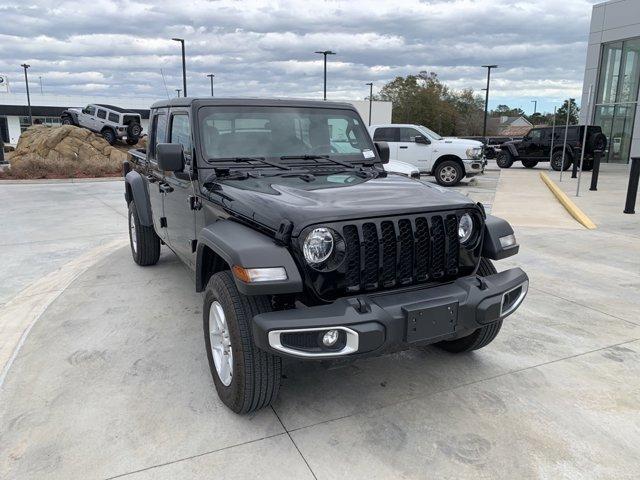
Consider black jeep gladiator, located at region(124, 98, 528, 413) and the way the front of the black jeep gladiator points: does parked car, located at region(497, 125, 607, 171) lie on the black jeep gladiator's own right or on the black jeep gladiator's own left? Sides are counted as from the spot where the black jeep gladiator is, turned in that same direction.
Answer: on the black jeep gladiator's own left

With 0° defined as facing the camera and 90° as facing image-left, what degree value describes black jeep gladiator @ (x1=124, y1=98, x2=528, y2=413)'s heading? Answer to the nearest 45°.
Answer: approximately 315°

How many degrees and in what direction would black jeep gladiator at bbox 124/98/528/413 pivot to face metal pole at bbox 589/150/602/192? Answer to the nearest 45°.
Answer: approximately 90° to its left

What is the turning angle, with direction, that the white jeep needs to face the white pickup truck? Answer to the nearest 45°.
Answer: approximately 180°

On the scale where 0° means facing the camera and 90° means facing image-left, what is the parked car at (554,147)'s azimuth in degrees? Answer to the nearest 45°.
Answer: approximately 135°

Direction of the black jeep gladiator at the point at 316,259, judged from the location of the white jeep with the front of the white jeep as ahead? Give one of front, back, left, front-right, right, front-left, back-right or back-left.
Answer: back-left

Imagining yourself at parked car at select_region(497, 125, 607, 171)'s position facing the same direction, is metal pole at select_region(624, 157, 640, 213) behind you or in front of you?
behind

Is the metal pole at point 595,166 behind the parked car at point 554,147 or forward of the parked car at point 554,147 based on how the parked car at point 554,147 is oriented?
behind

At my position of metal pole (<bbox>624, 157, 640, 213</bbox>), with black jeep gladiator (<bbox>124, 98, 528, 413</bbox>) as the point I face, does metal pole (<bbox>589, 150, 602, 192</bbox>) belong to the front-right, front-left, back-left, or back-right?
back-right

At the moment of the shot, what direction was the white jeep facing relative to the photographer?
facing away from the viewer and to the left of the viewer

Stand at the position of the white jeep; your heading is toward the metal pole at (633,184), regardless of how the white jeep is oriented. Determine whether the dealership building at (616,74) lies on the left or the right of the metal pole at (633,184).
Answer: left

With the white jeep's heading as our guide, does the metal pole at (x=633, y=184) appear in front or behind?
behind
